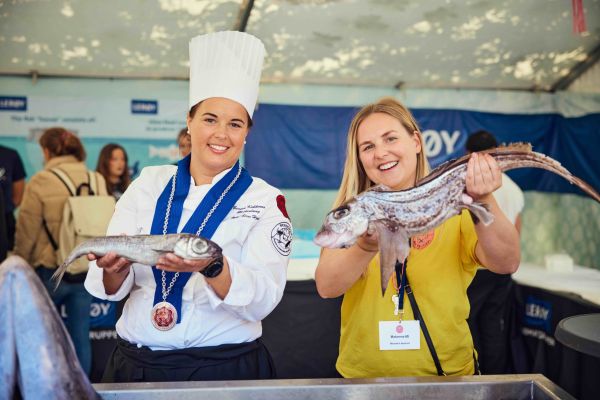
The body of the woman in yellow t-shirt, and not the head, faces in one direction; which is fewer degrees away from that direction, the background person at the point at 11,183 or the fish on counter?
the fish on counter

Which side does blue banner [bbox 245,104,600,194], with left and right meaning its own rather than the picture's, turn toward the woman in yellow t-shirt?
front

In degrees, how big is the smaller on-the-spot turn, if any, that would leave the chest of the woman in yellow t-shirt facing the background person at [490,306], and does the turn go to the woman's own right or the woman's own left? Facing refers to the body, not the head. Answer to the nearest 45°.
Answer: approximately 180°

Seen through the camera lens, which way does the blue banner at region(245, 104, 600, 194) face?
facing the viewer

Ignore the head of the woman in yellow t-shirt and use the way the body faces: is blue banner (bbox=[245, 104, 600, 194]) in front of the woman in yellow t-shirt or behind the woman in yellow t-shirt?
behind

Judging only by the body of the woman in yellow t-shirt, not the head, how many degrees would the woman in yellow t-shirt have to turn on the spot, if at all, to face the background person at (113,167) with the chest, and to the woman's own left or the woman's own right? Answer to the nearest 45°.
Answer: approximately 135° to the woman's own right

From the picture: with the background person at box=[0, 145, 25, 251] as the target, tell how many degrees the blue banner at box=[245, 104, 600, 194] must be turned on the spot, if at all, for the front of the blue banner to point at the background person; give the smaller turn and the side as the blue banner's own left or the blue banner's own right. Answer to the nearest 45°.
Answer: approximately 45° to the blue banner's own right

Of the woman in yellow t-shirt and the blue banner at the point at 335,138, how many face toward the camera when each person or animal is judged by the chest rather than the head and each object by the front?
2

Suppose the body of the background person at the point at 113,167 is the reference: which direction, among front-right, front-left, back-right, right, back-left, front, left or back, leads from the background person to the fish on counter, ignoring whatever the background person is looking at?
front-right

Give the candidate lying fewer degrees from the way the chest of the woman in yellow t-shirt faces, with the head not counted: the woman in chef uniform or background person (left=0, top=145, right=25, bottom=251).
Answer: the woman in chef uniform

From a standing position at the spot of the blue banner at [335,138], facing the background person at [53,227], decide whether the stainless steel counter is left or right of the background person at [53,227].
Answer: left

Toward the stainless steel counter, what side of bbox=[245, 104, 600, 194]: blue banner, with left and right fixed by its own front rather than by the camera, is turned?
front

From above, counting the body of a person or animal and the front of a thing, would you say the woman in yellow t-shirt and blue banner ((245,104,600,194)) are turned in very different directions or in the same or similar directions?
same or similar directions

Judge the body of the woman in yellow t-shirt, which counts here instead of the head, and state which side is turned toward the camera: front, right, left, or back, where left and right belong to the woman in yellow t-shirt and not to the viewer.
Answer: front

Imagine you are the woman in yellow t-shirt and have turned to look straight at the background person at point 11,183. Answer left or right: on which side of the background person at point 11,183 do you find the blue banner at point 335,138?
right

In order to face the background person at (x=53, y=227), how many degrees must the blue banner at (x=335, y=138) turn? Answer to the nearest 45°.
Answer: approximately 45° to its right

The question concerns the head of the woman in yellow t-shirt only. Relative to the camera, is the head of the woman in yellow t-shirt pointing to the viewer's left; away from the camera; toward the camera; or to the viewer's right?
toward the camera
